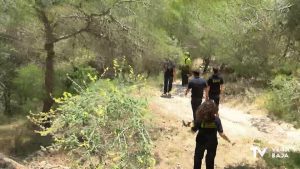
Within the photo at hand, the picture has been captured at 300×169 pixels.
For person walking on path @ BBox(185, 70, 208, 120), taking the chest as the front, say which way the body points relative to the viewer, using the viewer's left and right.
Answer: facing away from the viewer

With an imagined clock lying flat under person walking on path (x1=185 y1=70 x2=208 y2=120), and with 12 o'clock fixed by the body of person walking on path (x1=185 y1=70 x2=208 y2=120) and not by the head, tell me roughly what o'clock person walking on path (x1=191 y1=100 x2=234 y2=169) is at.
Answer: person walking on path (x1=191 y1=100 x2=234 y2=169) is roughly at 6 o'clock from person walking on path (x1=185 y1=70 x2=208 y2=120).

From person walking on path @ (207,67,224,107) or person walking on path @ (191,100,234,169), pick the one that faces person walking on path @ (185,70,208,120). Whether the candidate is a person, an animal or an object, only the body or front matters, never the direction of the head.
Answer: person walking on path @ (191,100,234,169)

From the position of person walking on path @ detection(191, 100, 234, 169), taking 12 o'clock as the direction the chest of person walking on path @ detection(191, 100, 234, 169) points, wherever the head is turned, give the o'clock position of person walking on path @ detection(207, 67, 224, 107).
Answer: person walking on path @ detection(207, 67, 224, 107) is roughly at 12 o'clock from person walking on path @ detection(191, 100, 234, 169).

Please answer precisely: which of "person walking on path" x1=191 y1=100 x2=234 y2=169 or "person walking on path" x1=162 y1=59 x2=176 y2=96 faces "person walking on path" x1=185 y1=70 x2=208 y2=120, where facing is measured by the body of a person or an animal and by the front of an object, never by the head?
"person walking on path" x1=191 y1=100 x2=234 y2=169

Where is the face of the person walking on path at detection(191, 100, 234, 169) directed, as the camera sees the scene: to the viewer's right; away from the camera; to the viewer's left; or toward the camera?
away from the camera

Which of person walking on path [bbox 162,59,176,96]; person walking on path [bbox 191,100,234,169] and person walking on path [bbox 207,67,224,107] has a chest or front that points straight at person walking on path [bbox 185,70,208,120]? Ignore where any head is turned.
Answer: person walking on path [bbox 191,100,234,169]

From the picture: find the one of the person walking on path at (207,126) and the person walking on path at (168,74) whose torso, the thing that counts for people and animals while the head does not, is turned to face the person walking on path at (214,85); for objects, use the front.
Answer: the person walking on path at (207,126)

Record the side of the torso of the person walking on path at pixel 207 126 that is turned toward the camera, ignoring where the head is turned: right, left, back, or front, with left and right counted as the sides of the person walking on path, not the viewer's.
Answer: back
